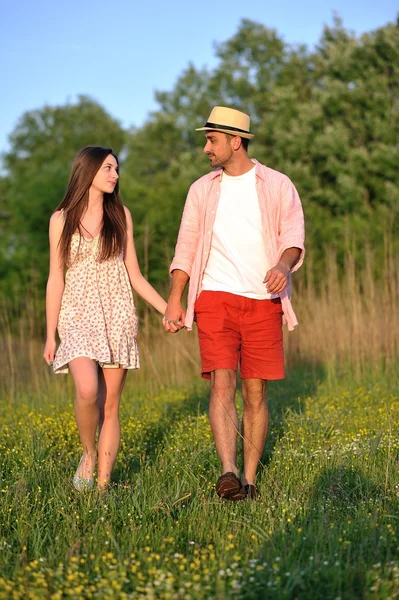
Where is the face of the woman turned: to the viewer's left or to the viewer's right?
to the viewer's right

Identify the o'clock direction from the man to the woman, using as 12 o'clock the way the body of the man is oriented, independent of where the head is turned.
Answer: The woman is roughly at 3 o'clock from the man.

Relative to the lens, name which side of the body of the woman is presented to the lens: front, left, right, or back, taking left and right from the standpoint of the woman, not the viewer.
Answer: front

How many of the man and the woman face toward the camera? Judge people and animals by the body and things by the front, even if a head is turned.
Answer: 2

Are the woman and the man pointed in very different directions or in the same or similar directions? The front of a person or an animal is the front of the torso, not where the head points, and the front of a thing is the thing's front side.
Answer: same or similar directions

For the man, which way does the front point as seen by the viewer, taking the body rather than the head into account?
toward the camera

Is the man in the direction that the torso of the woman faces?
no

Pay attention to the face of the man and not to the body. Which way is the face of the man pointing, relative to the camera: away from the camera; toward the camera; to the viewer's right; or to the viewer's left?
to the viewer's left
